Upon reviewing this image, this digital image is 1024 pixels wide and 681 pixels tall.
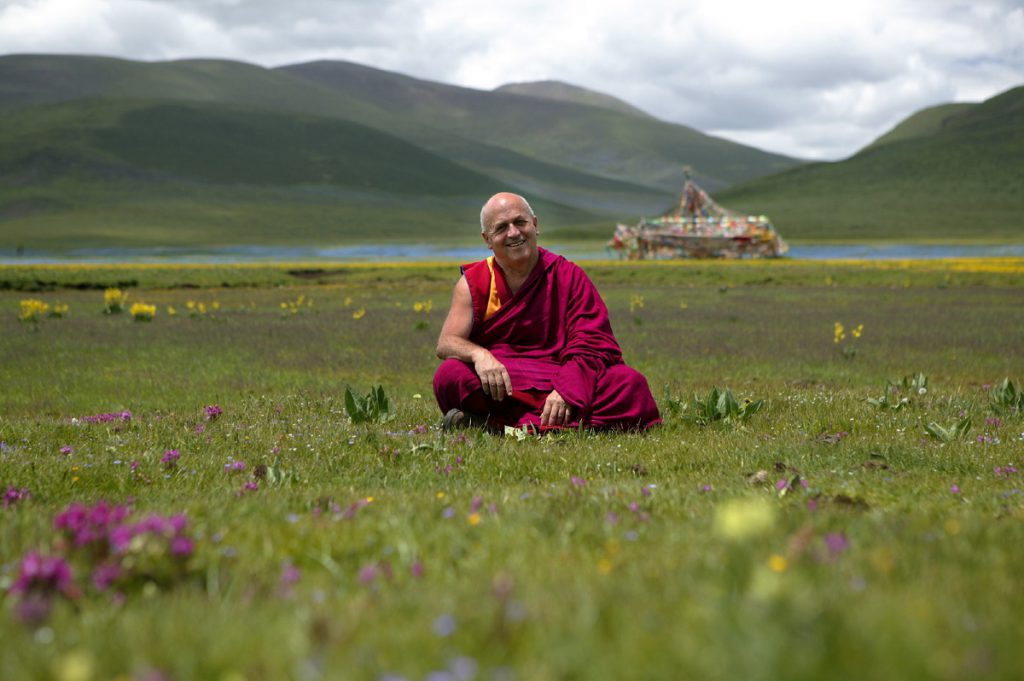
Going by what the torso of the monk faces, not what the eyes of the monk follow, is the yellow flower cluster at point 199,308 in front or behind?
behind

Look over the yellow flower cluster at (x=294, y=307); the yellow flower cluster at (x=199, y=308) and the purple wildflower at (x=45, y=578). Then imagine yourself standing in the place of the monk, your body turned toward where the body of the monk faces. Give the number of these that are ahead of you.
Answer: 1

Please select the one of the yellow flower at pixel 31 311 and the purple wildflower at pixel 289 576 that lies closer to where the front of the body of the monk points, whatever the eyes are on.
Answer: the purple wildflower

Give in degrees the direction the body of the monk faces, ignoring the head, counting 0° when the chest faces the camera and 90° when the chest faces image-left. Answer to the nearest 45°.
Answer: approximately 0°

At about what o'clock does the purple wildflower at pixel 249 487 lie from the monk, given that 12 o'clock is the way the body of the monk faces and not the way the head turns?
The purple wildflower is roughly at 1 o'clock from the monk.

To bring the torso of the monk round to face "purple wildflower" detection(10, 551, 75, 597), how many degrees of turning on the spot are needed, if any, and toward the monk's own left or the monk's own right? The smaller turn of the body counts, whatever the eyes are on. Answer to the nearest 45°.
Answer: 0° — they already face it

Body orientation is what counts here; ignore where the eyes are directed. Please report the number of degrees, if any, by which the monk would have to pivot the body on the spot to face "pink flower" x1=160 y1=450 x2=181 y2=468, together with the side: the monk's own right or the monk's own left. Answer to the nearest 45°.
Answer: approximately 45° to the monk's own right

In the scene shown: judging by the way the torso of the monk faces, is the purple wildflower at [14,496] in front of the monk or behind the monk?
in front

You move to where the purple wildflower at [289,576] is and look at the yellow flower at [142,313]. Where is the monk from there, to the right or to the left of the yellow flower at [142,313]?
right

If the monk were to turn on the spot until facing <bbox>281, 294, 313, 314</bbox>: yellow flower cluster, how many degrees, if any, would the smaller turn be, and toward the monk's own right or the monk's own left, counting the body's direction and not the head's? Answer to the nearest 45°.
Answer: approximately 180°

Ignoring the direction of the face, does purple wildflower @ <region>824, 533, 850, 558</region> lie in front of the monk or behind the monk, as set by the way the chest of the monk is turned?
in front

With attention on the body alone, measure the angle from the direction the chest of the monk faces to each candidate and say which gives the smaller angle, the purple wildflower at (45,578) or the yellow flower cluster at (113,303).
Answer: the purple wildflower

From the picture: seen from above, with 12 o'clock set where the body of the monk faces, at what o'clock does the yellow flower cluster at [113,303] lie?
The yellow flower cluster is roughly at 5 o'clock from the monk.

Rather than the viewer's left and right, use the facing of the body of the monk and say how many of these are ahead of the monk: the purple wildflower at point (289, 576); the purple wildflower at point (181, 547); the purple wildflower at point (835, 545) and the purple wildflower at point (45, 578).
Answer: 4

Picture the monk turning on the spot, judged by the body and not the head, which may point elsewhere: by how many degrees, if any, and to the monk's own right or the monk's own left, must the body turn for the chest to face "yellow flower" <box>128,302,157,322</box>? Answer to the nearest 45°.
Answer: approximately 135° to the monk's own right
